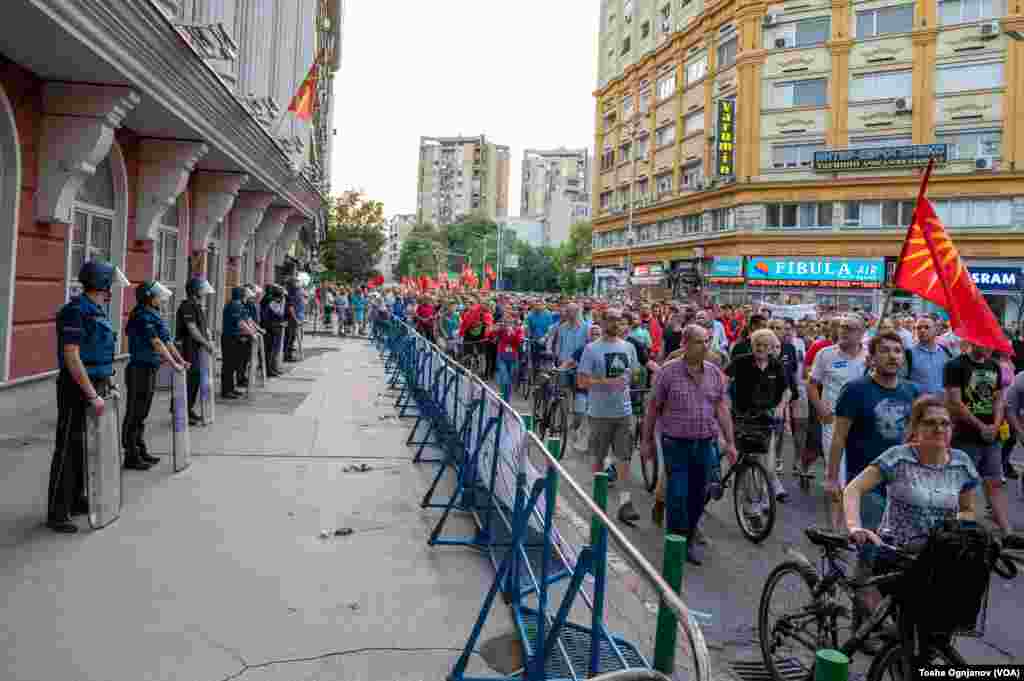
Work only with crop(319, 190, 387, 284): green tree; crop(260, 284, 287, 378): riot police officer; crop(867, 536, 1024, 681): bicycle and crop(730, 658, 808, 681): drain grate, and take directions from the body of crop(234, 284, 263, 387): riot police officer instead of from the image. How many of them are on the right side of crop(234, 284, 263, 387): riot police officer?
2

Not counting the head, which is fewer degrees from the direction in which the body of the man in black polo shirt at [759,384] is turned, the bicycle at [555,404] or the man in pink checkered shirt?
the man in pink checkered shirt

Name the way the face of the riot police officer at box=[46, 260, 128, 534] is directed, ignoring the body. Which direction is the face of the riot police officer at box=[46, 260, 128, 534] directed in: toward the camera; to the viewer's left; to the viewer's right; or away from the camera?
to the viewer's right

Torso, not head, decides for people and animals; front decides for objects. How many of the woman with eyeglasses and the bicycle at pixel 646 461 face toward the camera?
2

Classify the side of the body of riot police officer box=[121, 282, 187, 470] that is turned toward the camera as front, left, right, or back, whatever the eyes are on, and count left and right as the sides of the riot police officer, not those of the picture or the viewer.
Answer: right

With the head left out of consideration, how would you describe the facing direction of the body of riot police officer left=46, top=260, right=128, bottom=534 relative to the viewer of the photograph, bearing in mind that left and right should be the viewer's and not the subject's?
facing to the right of the viewer

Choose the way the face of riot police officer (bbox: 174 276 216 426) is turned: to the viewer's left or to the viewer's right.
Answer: to the viewer's right

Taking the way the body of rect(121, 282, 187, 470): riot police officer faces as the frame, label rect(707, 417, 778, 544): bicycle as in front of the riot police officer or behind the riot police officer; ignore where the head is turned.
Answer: in front

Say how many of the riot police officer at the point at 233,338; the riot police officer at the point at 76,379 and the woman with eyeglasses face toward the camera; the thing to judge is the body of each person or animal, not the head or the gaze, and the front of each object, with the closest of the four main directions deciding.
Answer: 1
